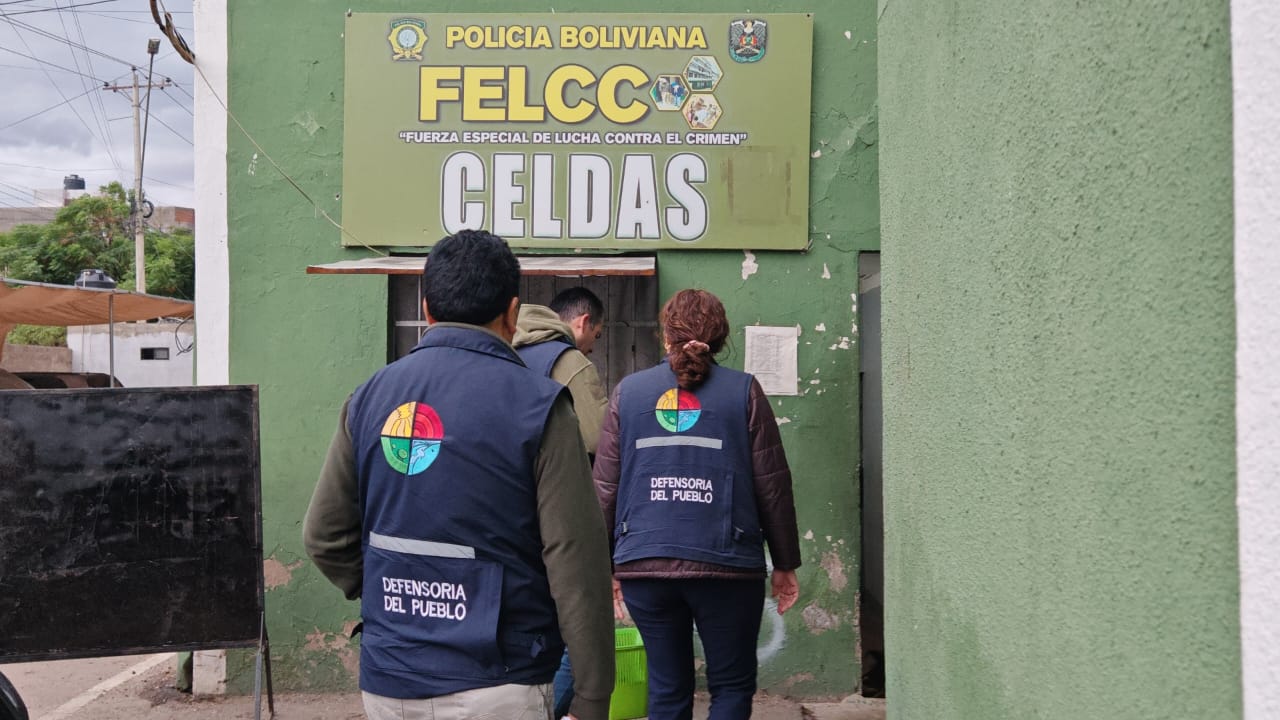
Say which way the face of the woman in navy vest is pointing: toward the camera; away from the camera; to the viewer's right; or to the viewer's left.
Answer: away from the camera

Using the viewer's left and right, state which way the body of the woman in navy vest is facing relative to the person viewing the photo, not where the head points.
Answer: facing away from the viewer

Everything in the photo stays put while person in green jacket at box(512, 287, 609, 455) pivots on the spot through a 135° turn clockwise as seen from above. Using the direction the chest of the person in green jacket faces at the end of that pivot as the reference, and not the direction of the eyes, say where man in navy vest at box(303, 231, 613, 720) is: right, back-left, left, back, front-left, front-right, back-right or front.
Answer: front

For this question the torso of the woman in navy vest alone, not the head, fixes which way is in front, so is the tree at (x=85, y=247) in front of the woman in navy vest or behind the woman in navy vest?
in front

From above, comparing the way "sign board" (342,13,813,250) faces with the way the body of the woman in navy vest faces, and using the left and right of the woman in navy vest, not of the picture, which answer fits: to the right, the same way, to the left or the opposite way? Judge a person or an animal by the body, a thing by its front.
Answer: the opposite way

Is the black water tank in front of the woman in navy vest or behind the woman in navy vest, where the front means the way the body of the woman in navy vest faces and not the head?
in front

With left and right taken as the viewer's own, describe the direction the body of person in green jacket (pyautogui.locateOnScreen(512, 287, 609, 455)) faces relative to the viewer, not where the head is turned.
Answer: facing away from the viewer and to the right of the viewer

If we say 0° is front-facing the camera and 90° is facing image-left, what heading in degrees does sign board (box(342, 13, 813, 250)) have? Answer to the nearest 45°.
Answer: approximately 0°

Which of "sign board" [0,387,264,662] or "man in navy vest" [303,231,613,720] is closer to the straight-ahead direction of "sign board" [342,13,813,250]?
the man in navy vest

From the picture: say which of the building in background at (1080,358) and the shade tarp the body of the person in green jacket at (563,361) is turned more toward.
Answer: the shade tarp

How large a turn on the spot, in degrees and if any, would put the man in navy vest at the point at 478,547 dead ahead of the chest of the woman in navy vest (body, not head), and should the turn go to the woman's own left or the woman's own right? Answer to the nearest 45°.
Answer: approximately 180°

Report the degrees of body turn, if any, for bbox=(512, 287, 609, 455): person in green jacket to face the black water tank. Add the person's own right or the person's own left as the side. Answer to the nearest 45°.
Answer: approximately 90° to the person's own left
